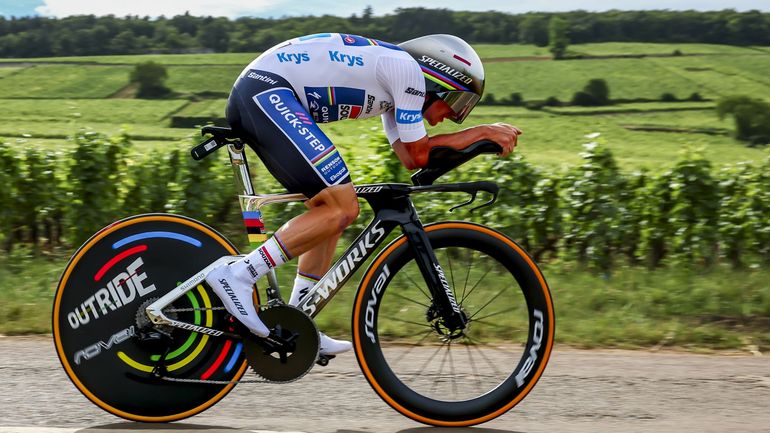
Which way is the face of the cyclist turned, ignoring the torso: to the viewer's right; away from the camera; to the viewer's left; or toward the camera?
to the viewer's right

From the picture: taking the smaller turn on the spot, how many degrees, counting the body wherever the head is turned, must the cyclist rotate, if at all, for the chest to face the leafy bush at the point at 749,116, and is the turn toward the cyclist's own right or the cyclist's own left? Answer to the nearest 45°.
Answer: approximately 45° to the cyclist's own left

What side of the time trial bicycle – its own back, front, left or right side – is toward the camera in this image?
right

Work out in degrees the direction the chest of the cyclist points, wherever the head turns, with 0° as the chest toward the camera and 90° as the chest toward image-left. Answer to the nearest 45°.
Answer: approximately 270°

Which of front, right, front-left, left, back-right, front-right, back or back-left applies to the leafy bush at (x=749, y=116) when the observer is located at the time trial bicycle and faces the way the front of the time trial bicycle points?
front-left
